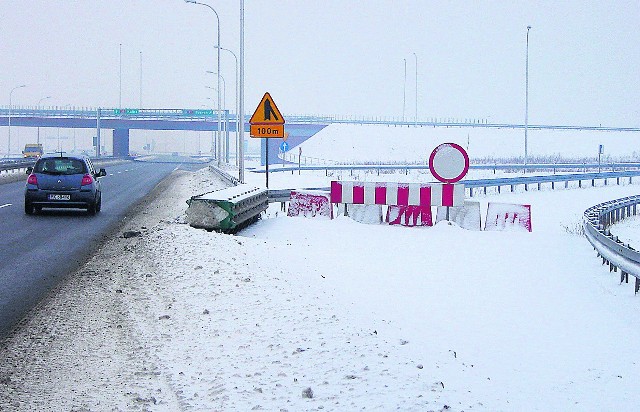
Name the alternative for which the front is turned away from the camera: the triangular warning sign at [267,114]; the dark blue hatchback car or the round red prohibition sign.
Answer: the dark blue hatchback car

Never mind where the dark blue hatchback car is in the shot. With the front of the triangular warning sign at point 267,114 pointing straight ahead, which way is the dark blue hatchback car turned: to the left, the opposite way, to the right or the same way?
the opposite way

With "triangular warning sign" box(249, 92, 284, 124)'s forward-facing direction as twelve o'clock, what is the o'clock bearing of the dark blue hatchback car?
The dark blue hatchback car is roughly at 1 o'clock from the triangular warning sign.

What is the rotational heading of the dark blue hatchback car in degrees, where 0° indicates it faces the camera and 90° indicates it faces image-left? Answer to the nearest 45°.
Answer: approximately 180°

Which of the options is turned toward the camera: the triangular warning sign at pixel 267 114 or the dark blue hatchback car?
the triangular warning sign

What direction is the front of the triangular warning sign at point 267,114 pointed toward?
toward the camera

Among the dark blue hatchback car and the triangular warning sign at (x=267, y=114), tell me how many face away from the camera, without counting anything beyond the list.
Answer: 1

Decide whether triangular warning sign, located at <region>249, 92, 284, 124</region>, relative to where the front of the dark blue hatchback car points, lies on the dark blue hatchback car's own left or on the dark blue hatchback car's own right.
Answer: on the dark blue hatchback car's own right

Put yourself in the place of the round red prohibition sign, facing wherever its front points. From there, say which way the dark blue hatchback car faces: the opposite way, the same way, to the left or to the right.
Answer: the opposite way

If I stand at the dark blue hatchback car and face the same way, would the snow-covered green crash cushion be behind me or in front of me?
behind

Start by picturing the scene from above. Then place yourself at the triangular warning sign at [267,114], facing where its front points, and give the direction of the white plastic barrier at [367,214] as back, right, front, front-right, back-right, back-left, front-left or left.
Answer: front-left
